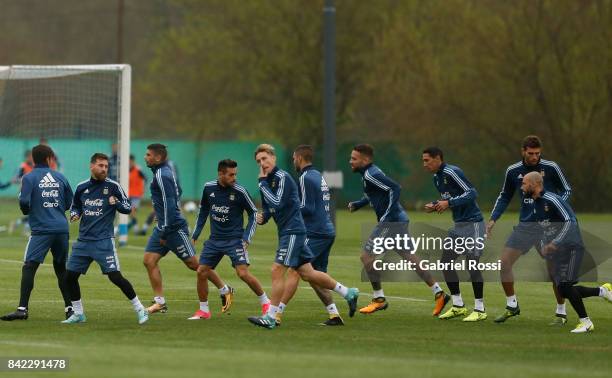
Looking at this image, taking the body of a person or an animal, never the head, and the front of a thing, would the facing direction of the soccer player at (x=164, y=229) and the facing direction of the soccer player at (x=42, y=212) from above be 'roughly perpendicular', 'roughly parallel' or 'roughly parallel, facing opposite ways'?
roughly perpendicular

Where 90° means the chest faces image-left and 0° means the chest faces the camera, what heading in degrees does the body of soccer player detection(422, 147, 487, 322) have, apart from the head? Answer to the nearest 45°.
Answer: approximately 45°

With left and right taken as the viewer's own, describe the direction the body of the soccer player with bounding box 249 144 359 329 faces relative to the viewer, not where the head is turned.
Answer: facing to the left of the viewer

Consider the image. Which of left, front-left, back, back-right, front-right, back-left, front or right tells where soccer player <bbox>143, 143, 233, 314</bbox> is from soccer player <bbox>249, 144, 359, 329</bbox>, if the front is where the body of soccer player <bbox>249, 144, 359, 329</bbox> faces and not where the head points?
front-right

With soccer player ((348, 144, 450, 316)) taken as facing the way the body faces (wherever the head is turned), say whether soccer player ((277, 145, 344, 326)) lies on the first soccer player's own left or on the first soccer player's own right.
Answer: on the first soccer player's own left

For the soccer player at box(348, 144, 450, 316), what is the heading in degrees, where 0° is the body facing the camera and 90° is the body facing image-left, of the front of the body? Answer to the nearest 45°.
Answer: approximately 90°

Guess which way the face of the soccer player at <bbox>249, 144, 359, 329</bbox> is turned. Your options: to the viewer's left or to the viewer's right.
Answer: to the viewer's left

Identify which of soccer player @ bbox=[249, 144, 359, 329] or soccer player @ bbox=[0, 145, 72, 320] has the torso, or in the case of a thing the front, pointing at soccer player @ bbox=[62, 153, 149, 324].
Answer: soccer player @ bbox=[249, 144, 359, 329]
